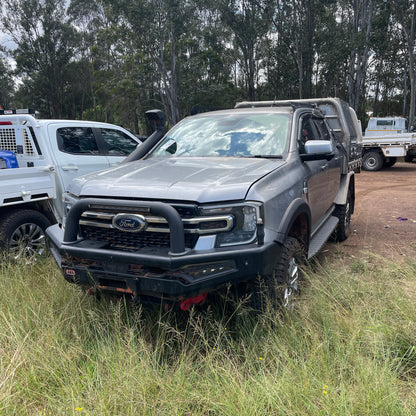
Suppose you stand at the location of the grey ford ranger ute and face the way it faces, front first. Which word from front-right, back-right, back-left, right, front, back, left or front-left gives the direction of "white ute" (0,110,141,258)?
right

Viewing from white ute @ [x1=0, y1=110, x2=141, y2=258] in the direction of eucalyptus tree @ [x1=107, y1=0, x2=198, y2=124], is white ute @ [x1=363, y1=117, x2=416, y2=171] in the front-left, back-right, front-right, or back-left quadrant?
front-right

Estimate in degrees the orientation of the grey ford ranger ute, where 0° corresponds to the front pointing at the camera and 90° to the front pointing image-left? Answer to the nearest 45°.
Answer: approximately 45°

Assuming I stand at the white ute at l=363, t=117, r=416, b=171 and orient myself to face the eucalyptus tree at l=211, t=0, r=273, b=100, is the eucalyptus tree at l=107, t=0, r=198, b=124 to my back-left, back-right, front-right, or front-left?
front-left

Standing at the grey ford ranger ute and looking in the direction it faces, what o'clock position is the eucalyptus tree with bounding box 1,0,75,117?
The eucalyptus tree is roughly at 4 o'clock from the grey ford ranger ute.

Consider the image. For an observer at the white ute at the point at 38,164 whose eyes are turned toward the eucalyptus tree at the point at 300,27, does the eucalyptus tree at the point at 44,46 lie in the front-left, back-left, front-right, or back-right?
front-left

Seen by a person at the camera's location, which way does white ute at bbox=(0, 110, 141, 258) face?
facing away from the viewer and to the right of the viewer

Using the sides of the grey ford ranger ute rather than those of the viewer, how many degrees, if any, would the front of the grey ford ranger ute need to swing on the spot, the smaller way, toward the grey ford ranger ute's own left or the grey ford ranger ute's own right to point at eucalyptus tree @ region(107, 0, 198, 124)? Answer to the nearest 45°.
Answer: approximately 135° to the grey ford ranger ute's own right

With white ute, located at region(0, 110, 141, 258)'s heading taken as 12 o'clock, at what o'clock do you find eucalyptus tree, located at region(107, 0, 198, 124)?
The eucalyptus tree is roughly at 11 o'clock from the white ute.

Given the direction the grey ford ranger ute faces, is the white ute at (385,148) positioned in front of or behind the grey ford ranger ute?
behind

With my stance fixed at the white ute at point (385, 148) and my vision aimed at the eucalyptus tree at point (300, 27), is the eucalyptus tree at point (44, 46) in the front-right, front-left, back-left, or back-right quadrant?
front-left

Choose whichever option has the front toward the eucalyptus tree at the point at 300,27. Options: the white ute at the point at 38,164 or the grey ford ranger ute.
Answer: the white ute
